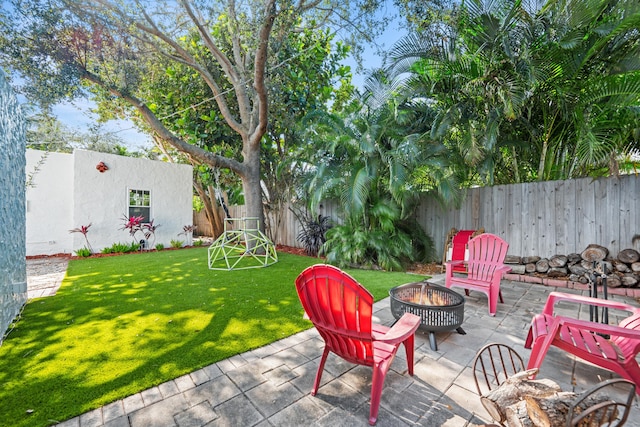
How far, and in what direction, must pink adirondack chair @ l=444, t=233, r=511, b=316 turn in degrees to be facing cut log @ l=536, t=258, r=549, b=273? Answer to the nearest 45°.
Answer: approximately 180°

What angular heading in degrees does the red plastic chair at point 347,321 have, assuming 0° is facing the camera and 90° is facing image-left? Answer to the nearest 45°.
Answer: approximately 225°

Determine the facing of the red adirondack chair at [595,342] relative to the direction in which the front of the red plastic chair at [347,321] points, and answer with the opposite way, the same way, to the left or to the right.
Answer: to the left

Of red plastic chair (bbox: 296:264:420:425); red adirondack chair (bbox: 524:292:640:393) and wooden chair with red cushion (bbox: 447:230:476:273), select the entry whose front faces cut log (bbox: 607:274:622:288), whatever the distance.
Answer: the red plastic chair

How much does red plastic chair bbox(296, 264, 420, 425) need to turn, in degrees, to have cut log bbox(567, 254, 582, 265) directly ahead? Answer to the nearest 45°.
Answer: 0° — it already faces it

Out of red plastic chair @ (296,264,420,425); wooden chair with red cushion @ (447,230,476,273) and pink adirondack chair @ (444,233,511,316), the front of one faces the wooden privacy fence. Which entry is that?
the red plastic chair

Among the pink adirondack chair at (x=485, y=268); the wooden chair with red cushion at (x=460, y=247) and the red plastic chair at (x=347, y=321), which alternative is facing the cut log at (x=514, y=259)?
the red plastic chair

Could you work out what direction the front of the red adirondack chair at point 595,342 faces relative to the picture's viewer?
facing to the left of the viewer

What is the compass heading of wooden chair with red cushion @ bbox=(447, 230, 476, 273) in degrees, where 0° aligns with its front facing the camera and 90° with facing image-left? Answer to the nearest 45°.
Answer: approximately 45°

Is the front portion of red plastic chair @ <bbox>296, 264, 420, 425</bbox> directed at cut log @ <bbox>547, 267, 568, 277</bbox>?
yes

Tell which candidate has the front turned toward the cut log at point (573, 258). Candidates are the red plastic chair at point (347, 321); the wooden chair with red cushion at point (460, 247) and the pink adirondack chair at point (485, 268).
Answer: the red plastic chair

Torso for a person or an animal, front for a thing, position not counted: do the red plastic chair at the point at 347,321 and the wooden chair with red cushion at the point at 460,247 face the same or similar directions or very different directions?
very different directions

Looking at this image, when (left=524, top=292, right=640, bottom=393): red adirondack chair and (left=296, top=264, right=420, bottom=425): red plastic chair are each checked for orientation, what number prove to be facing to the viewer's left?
1

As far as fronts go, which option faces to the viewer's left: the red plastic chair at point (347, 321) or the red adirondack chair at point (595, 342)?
the red adirondack chair
